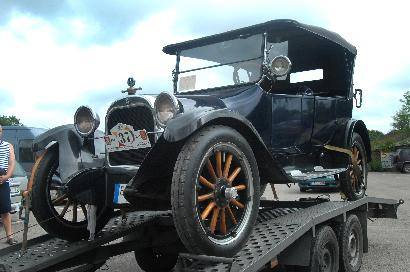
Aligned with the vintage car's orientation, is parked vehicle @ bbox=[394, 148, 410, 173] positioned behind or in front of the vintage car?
behind

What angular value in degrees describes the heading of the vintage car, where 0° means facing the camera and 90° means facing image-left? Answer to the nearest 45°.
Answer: approximately 45°
